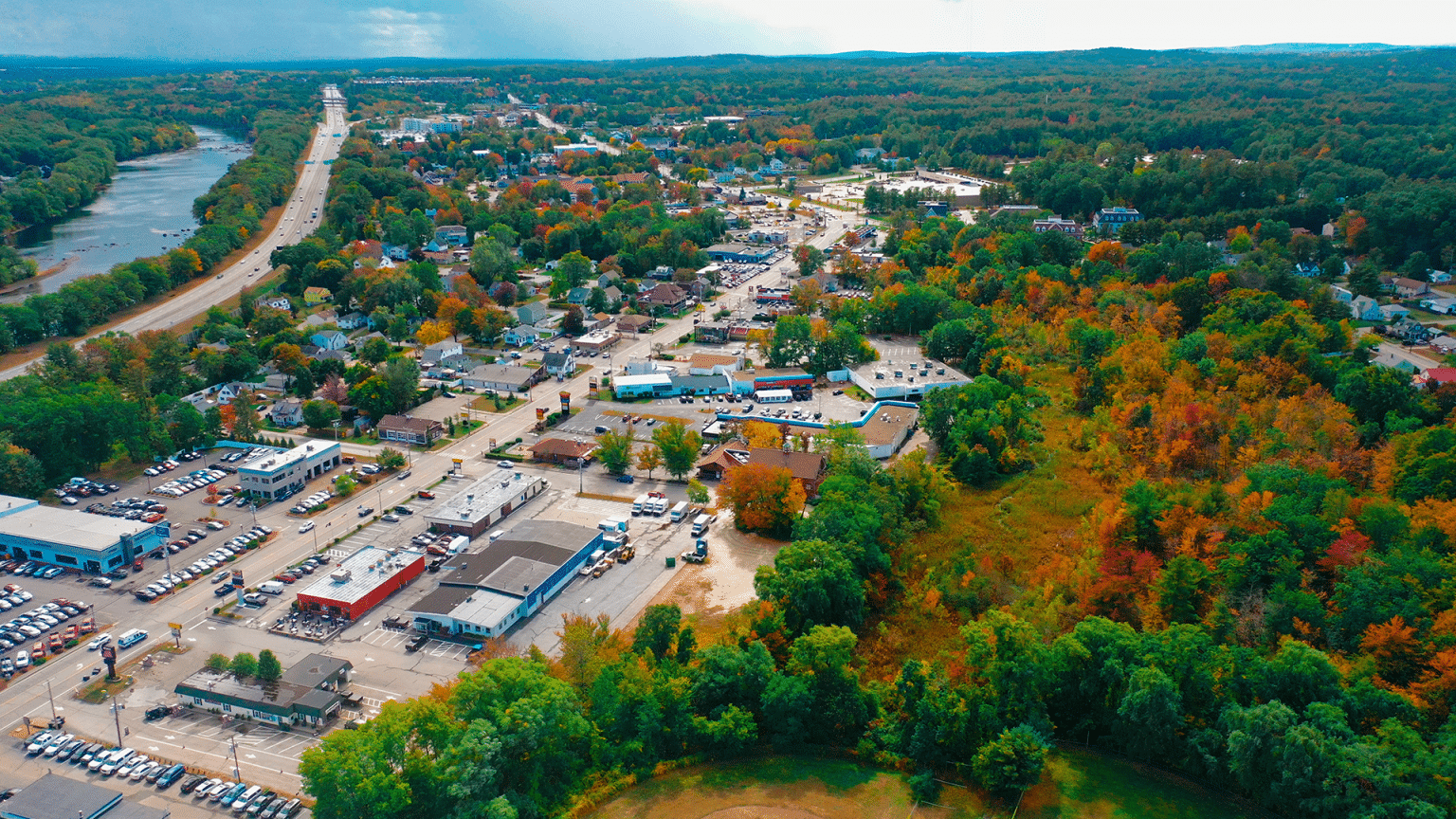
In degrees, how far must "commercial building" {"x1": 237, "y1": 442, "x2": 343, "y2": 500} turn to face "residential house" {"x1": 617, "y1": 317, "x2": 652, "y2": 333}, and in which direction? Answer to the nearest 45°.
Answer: approximately 90° to its left

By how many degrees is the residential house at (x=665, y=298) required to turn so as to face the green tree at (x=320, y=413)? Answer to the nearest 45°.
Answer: approximately 90° to its right

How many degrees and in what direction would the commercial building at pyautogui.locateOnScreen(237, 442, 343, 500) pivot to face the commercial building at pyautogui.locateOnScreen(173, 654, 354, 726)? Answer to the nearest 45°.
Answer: approximately 45° to its right

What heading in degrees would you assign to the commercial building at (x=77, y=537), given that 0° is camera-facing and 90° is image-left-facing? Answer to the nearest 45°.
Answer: approximately 315°

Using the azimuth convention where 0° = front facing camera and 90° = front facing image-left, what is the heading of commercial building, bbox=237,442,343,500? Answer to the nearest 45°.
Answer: approximately 315°

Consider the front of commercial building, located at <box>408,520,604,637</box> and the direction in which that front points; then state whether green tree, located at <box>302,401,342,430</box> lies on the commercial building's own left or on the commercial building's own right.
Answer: on the commercial building's own right

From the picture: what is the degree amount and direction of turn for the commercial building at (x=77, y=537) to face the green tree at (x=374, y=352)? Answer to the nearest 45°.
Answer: approximately 90° to its left

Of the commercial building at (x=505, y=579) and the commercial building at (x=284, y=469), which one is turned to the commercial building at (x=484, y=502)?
the commercial building at (x=284, y=469)
